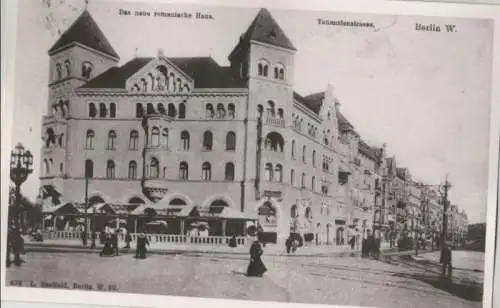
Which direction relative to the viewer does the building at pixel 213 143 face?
toward the camera
